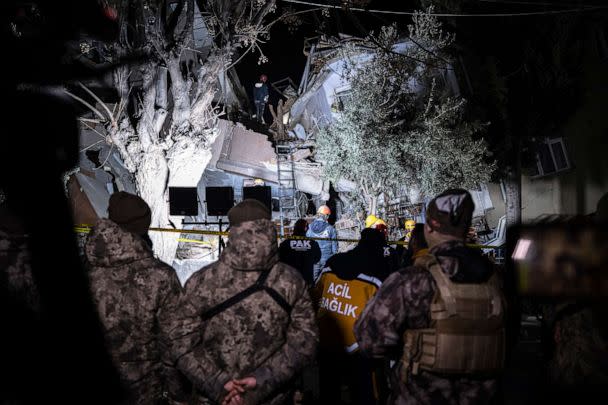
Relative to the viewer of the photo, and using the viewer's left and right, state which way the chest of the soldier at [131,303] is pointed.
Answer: facing away from the viewer and to the right of the viewer

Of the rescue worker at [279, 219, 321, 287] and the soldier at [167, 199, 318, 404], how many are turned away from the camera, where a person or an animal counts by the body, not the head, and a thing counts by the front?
2

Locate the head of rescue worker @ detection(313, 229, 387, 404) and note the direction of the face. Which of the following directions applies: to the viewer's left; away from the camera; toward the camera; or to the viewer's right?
away from the camera

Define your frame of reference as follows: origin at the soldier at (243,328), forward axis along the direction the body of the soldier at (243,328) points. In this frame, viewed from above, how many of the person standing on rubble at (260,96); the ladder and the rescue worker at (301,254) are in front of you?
3

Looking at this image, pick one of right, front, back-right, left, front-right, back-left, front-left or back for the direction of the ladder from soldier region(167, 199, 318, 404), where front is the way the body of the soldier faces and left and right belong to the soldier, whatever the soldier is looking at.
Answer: front

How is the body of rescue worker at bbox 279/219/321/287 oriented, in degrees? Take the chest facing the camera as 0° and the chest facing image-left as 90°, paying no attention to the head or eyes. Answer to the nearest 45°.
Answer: approximately 180°

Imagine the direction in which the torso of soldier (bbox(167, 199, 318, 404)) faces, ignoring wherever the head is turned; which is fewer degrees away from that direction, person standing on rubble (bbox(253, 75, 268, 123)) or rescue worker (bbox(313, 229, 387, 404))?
the person standing on rubble

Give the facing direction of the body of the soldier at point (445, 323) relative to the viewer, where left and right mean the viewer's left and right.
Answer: facing away from the viewer and to the left of the viewer

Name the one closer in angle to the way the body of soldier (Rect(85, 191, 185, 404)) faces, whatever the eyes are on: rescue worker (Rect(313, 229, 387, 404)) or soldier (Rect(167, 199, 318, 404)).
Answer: the rescue worker

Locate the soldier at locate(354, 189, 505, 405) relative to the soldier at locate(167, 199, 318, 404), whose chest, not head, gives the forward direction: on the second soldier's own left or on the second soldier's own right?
on the second soldier's own right

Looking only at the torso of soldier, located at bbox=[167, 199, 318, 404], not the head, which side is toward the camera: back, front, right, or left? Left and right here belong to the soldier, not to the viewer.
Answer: back

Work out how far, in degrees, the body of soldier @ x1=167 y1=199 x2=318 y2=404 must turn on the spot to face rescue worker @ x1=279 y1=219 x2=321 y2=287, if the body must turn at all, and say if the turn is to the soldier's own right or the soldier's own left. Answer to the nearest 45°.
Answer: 0° — they already face them

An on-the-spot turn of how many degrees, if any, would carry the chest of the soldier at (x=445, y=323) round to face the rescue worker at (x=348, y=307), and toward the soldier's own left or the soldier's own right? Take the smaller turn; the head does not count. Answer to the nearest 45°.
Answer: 0° — they already face them

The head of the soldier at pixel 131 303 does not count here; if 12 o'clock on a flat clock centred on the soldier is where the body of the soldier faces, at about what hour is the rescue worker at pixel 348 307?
The rescue worker is roughly at 1 o'clock from the soldier.

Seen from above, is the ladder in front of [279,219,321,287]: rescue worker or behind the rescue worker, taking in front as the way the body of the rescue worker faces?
in front

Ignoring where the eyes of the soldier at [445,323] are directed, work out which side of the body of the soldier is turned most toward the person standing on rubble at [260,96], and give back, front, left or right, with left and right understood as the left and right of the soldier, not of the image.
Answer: front

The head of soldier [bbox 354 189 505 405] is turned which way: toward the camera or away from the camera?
away from the camera

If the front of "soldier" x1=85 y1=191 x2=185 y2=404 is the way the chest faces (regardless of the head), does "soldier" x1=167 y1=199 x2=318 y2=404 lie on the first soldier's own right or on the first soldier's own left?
on the first soldier's own right

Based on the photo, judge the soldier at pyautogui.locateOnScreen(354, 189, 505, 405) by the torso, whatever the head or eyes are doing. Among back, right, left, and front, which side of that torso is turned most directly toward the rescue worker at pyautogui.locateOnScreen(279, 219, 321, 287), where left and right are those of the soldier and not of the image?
front
